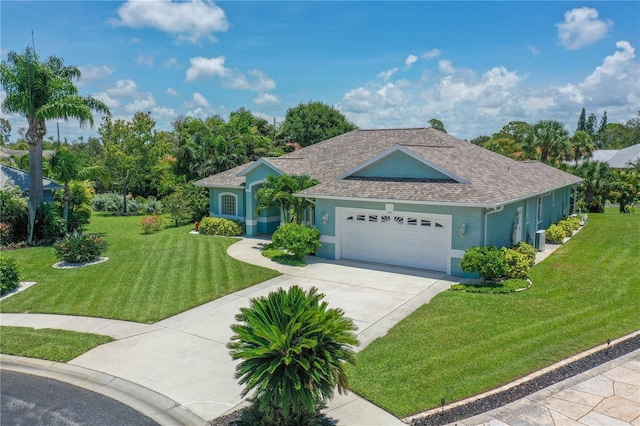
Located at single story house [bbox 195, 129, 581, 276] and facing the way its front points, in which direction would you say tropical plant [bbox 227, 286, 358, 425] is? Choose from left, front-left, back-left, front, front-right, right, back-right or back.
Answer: front-left

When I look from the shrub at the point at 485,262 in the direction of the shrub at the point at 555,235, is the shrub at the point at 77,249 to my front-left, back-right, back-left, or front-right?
back-left

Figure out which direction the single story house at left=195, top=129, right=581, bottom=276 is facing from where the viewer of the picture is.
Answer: facing the viewer and to the left of the viewer

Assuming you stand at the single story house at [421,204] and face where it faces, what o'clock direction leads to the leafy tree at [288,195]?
The leafy tree is roughly at 2 o'clock from the single story house.

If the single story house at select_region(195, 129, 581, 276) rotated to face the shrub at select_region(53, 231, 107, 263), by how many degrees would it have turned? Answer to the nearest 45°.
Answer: approximately 45° to its right

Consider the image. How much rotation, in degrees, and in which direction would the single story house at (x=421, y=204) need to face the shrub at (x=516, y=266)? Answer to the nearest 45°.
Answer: approximately 90° to its left

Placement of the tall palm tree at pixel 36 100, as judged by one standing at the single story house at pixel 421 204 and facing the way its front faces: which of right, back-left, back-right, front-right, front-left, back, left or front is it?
front-right

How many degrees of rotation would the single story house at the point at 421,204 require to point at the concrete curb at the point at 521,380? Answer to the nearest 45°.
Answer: approximately 45° to its left

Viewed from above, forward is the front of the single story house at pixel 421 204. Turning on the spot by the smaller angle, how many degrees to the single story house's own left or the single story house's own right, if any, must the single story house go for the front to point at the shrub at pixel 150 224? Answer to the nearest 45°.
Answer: approximately 90° to the single story house's own right

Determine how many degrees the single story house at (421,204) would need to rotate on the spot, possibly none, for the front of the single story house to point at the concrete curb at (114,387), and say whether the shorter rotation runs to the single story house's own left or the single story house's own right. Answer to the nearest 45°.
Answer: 0° — it already faces it
